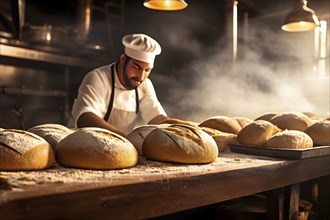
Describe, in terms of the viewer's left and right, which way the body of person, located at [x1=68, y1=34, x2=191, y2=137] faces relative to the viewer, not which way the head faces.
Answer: facing the viewer and to the right of the viewer

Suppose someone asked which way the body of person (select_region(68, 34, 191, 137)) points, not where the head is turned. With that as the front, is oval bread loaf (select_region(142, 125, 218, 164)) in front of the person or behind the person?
in front

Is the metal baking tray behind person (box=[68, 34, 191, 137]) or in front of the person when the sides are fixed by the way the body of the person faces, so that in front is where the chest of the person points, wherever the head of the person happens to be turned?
in front

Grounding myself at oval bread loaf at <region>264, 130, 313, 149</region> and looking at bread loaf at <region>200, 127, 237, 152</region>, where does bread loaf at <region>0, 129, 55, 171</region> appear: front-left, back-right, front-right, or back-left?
front-left

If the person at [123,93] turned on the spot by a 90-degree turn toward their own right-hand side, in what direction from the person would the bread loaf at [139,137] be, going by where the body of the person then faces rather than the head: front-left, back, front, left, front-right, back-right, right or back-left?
front-left

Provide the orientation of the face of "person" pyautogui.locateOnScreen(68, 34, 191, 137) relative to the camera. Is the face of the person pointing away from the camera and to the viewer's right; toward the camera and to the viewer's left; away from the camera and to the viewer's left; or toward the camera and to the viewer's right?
toward the camera and to the viewer's right

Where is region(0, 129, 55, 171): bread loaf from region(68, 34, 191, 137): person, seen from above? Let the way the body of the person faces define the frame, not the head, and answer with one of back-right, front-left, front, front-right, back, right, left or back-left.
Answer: front-right

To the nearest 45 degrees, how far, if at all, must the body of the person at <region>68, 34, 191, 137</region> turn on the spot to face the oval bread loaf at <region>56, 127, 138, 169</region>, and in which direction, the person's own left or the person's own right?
approximately 45° to the person's own right

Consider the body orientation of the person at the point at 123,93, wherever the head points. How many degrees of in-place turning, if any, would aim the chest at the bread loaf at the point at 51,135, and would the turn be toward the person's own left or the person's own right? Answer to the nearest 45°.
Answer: approximately 45° to the person's own right
